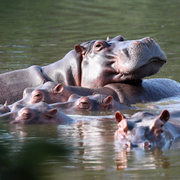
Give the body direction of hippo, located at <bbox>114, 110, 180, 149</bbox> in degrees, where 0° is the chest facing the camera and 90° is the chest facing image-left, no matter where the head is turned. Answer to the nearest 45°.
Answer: approximately 45°

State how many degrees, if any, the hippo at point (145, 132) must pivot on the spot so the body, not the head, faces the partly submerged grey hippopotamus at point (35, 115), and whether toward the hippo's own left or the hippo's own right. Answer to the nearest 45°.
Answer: approximately 90° to the hippo's own right

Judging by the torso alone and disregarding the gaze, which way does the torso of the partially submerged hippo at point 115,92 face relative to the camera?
to the viewer's left

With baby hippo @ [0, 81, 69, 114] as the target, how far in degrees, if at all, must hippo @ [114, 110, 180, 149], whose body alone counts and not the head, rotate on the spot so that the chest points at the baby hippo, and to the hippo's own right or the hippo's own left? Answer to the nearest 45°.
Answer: approximately 90° to the hippo's own right

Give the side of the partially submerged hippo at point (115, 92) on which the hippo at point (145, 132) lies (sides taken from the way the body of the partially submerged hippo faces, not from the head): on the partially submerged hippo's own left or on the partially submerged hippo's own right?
on the partially submerged hippo's own left

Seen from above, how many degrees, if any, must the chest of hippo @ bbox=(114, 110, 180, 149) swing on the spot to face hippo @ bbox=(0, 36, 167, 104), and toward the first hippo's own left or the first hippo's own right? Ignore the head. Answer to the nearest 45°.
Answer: approximately 135° to the first hippo's own right

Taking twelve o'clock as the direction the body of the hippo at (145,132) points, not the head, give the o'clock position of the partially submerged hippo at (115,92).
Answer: The partially submerged hippo is roughly at 4 o'clock from the hippo.
